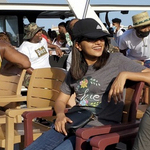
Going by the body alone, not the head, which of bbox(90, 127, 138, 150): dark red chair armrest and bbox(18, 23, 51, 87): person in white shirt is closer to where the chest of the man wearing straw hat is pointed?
the dark red chair armrest

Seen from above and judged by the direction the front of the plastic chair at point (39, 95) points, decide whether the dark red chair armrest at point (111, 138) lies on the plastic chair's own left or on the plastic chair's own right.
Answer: on the plastic chair's own left

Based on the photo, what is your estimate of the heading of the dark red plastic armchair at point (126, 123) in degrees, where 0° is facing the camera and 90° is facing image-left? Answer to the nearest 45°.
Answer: approximately 45°

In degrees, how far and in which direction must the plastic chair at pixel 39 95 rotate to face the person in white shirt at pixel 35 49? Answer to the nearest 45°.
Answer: approximately 135° to its right

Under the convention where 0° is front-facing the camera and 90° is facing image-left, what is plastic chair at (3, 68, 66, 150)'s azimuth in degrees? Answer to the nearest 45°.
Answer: approximately 45°

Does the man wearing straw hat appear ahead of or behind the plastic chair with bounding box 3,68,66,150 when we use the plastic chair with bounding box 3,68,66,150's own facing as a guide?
behind

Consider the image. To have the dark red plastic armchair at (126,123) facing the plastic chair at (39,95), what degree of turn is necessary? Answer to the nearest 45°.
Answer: approximately 90° to its right

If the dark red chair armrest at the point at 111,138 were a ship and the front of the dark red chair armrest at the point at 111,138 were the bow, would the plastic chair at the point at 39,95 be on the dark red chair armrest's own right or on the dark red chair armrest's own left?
on the dark red chair armrest's own right

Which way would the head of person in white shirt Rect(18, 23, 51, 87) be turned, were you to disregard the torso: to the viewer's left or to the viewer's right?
to the viewer's right

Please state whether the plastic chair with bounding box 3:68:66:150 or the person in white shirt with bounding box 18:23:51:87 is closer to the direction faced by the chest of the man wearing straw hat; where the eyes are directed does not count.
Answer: the plastic chair
